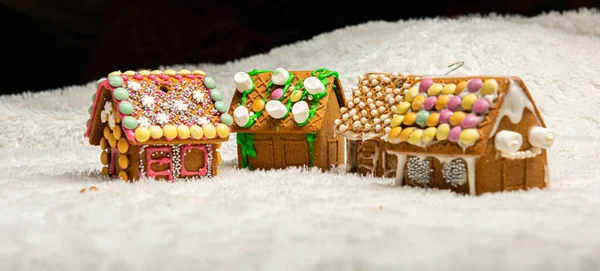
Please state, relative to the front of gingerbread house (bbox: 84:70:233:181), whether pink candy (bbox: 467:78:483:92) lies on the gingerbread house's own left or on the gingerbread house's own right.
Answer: on the gingerbread house's own left

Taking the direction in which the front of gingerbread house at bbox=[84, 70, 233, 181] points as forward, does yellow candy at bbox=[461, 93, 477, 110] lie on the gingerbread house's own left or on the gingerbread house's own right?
on the gingerbread house's own left

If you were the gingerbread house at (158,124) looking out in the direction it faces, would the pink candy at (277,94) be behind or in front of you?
behind

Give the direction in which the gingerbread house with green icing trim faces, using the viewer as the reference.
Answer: facing to the right of the viewer

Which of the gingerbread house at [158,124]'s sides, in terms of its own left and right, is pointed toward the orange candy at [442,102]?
left

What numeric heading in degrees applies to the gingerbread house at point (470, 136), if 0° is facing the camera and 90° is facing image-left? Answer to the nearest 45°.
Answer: approximately 315°

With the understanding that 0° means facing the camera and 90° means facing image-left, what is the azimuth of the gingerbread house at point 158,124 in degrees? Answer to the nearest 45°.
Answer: approximately 45°

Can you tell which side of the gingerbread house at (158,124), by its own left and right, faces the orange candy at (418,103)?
left

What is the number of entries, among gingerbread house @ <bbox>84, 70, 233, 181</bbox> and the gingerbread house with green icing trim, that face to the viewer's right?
1
